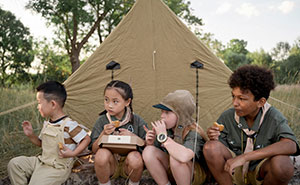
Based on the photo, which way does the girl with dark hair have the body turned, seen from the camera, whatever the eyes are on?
toward the camera

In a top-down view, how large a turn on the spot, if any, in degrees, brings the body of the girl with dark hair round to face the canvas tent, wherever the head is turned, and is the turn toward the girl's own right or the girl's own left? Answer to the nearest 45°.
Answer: approximately 180°

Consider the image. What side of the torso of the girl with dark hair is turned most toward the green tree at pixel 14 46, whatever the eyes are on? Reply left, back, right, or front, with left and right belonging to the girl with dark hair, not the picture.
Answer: back

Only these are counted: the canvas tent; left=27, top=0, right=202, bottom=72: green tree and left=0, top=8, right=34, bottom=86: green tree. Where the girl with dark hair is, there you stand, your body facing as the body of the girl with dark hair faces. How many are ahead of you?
0

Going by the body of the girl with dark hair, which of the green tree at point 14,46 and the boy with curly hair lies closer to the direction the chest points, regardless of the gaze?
the boy with curly hair

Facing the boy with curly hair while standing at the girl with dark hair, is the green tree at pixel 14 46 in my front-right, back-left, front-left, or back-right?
back-left

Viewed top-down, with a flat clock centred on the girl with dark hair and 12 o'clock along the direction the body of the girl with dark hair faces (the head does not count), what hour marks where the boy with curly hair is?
The boy with curly hair is roughly at 10 o'clock from the girl with dark hair.

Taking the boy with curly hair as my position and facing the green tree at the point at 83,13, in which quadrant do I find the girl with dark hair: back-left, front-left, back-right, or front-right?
front-left

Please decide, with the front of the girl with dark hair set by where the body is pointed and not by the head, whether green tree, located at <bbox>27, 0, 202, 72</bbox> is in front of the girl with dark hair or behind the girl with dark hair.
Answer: behind

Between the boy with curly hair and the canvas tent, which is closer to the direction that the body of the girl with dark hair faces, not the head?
the boy with curly hair

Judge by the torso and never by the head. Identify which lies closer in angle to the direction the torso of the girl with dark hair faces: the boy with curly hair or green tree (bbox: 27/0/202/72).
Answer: the boy with curly hair
